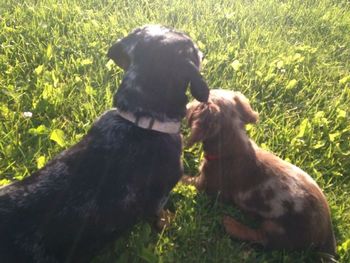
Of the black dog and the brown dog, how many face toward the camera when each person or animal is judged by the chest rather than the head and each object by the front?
0

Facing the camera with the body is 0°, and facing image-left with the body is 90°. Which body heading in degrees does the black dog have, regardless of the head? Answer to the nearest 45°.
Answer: approximately 225°

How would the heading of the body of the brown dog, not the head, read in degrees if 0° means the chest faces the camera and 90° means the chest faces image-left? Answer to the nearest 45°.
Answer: approximately 135°

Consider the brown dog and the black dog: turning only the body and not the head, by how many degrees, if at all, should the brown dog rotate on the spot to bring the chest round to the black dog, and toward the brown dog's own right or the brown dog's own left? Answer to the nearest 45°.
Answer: approximately 90° to the brown dog's own left

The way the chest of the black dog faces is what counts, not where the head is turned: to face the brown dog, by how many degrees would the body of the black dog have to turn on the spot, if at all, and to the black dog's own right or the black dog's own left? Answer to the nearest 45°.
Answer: approximately 45° to the black dog's own right
